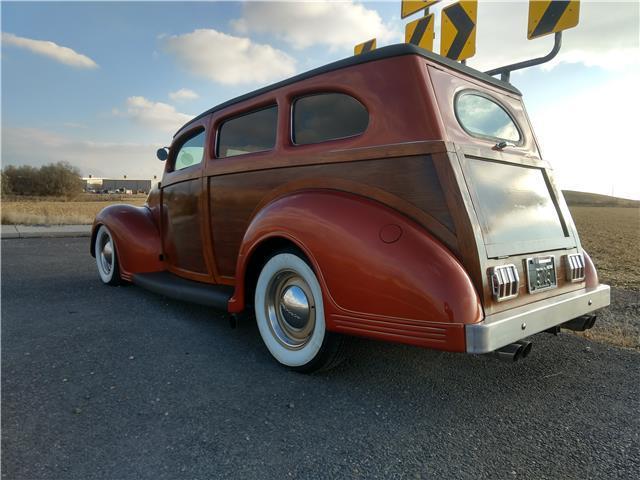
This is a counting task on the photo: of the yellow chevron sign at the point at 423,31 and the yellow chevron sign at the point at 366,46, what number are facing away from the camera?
0

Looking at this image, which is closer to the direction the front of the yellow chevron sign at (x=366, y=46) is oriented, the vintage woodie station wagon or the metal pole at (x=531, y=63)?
the vintage woodie station wagon

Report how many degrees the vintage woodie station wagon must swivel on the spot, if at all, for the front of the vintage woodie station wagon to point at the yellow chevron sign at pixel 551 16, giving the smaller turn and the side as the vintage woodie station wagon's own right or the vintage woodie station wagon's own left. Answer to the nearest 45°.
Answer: approximately 90° to the vintage woodie station wagon's own right

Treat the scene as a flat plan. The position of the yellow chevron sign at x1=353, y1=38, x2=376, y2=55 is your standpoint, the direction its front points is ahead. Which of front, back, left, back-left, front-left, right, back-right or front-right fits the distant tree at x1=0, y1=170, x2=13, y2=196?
right

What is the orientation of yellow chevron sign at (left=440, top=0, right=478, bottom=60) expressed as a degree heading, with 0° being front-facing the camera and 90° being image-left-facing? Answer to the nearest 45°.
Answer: approximately 45°

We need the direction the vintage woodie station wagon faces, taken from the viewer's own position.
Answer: facing away from the viewer and to the left of the viewer

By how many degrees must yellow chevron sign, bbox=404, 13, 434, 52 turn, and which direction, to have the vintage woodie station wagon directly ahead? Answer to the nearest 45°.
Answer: approximately 45° to its left

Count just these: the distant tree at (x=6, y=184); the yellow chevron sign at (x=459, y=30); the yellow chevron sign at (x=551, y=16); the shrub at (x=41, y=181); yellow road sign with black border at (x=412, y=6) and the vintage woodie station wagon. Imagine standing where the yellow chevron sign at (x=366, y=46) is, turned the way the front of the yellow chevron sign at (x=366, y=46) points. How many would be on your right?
2

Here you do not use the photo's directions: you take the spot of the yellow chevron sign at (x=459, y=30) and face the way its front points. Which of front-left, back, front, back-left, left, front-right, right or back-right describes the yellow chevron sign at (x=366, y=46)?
right

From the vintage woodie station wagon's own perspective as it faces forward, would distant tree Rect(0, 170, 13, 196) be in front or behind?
in front
